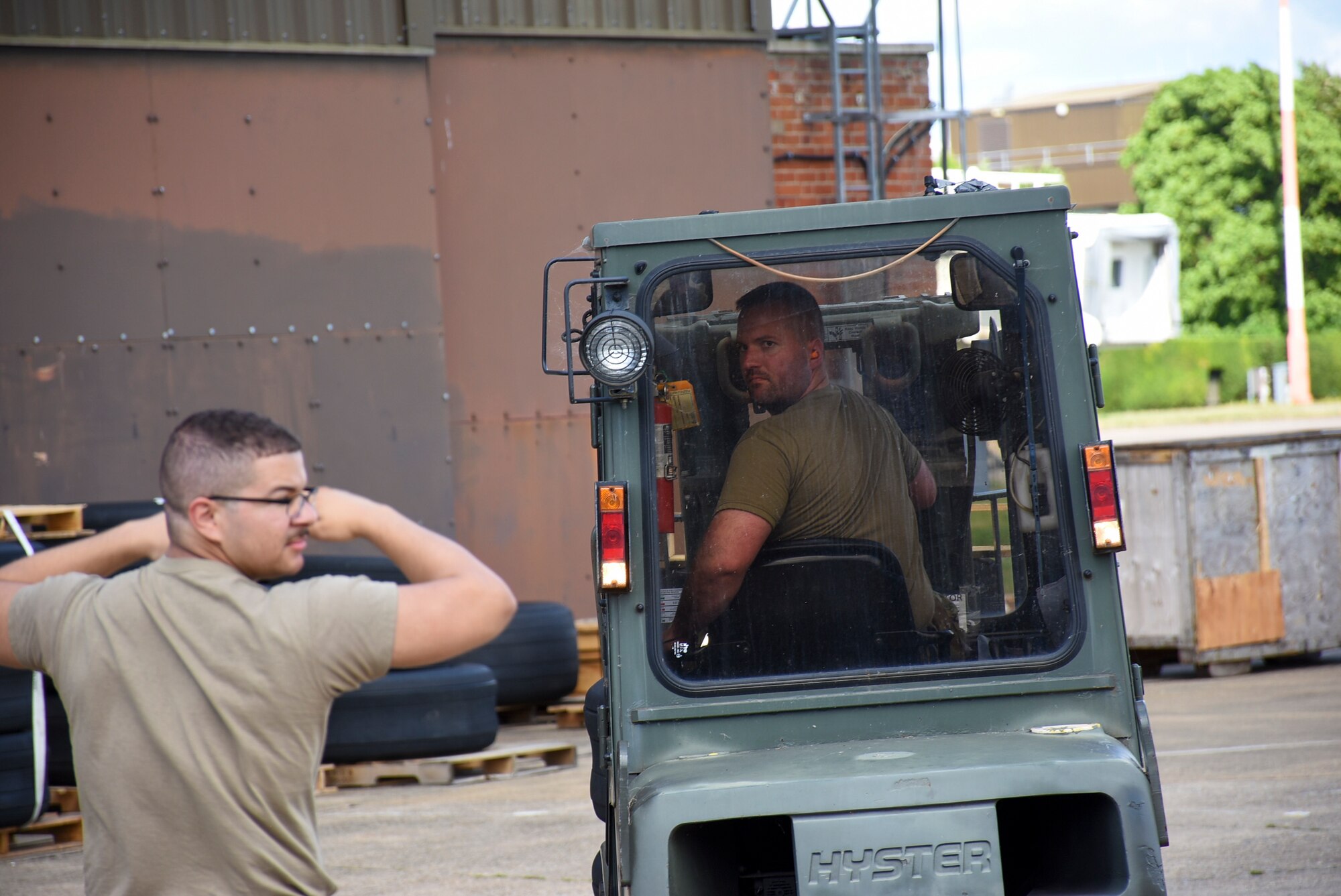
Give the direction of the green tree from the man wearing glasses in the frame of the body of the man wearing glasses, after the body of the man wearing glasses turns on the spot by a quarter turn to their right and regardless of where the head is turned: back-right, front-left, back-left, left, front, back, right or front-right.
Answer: front-left

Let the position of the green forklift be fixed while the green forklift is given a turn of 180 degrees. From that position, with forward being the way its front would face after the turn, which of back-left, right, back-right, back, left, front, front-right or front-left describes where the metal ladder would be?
back

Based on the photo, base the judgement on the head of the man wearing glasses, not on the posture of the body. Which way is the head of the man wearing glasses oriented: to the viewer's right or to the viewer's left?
to the viewer's right

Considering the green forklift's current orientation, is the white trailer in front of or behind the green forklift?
in front

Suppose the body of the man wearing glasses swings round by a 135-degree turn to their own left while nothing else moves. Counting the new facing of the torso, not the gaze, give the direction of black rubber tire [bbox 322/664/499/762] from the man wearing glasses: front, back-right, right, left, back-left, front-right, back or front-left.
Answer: back-right

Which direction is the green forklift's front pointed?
away from the camera

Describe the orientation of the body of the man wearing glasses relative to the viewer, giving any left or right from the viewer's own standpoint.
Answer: facing away from the viewer

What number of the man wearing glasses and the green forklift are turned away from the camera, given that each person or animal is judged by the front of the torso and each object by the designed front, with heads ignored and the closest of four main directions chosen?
2
